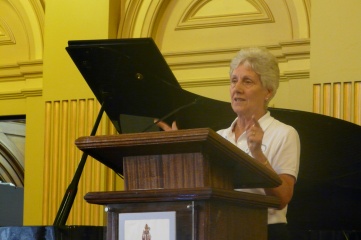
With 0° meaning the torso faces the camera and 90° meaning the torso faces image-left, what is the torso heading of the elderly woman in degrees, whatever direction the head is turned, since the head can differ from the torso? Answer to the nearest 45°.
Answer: approximately 45°

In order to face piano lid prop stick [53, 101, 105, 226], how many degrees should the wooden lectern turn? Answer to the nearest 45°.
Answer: approximately 135° to its right

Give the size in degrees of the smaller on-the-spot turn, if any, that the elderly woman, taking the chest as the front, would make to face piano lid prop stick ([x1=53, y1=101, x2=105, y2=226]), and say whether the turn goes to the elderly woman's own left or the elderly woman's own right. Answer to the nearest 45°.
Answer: approximately 90° to the elderly woman's own right

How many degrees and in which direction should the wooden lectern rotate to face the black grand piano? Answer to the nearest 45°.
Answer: approximately 135° to its right
